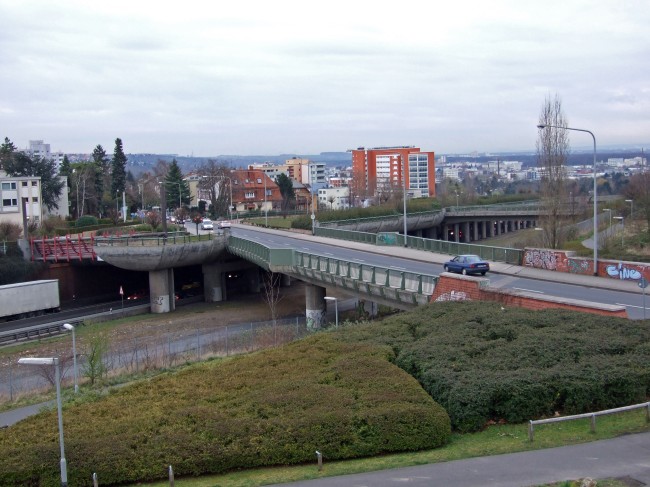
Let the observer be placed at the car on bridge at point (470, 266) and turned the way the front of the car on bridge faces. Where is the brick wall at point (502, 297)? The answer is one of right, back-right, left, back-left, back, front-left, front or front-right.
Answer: back-left

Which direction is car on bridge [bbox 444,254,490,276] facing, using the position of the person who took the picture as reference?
facing away from the viewer and to the left of the viewer

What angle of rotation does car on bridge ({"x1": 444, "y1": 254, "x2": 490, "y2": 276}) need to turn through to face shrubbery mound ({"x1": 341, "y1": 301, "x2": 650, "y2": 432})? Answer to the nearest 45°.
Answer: approximately 135° to its left

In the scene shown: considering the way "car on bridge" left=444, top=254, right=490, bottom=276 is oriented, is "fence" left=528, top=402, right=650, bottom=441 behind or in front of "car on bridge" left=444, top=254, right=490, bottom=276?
behind

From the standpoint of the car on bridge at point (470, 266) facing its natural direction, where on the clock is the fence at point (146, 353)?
The fence is roughly at 10 o'clock from the car on bridge.
